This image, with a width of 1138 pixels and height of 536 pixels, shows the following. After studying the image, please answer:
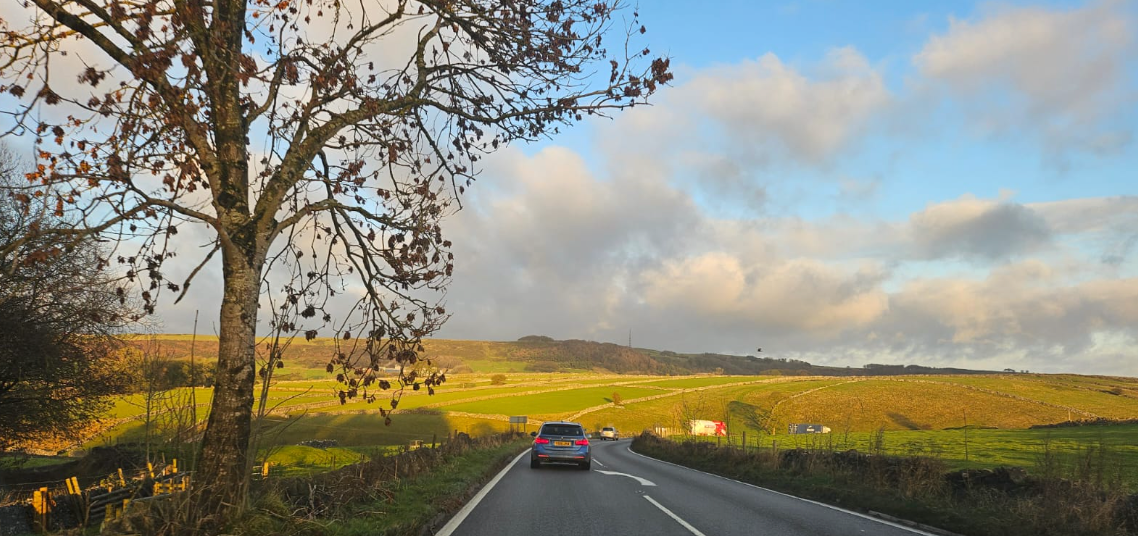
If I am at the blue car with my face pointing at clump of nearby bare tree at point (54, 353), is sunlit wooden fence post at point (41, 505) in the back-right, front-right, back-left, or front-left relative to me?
front-left

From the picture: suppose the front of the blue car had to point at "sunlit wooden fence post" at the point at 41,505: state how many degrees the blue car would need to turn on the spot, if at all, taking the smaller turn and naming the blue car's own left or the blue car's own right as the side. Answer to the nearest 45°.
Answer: approximately 135° to the blue car's own left

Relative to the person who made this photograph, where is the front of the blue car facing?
facing away from the viewer

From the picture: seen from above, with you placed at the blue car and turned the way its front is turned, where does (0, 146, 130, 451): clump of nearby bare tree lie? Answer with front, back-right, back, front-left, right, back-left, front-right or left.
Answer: left

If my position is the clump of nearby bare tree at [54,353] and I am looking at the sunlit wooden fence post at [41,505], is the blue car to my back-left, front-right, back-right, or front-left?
front-left
